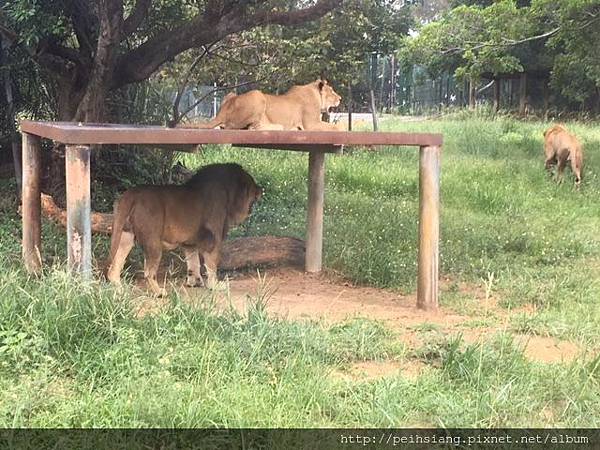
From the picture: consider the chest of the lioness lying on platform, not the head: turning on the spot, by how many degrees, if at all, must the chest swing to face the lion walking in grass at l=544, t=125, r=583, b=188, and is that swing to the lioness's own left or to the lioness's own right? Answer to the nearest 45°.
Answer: approximately 45° to the lioness's own left

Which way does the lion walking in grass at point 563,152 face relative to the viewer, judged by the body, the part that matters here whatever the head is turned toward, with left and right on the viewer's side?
facing away from the viewer and to the left of the viewer

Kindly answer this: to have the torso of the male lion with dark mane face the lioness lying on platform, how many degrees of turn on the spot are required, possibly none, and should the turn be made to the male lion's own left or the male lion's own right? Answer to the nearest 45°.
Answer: approximately 45° to the male lion's own left

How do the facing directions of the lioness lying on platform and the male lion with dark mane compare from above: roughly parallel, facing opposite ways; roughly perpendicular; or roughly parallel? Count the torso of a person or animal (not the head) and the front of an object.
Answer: roughly parallel

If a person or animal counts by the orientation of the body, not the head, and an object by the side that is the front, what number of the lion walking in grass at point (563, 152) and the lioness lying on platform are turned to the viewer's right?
1

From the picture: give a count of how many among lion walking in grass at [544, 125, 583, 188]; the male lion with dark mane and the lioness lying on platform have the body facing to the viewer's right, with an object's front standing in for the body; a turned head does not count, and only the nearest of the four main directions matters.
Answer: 2

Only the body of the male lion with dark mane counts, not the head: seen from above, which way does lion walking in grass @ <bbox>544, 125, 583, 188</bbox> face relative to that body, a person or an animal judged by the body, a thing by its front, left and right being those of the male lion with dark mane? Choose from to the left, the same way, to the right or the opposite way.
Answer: to the left

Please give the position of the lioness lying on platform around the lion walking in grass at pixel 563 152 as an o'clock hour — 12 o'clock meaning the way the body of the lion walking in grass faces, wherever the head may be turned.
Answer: The lioness lying on platform is roughly at 8 o'clock from the lion walking in grass.

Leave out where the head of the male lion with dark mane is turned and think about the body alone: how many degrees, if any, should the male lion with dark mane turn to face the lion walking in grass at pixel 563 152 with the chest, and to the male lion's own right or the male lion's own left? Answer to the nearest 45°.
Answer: approximately 45° to the male lion's own left

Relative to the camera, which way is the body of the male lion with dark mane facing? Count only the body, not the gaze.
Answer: to the viewer's right

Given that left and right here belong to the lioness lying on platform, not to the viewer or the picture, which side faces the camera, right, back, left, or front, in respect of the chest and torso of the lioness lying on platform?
right
